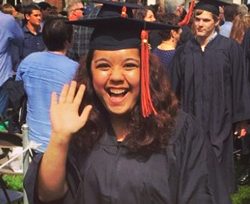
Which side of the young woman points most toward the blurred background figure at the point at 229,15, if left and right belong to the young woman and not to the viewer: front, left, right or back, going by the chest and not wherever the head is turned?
back

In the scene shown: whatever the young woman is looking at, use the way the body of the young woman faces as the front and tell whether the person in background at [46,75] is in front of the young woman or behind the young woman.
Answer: behind

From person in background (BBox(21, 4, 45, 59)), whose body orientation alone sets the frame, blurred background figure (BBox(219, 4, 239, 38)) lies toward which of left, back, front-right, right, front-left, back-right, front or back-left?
front-left

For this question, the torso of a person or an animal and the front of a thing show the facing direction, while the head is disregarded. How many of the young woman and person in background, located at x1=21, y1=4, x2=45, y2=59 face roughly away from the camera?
0

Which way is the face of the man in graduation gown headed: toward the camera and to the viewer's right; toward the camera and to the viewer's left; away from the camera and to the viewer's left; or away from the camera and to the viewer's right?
toward the camera and to the viewer's left

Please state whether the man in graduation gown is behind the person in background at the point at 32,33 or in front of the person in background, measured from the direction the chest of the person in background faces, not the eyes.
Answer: in front

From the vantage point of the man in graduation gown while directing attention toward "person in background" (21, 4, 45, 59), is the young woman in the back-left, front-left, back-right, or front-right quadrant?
back-left

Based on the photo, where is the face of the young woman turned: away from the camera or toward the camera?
toward the camera

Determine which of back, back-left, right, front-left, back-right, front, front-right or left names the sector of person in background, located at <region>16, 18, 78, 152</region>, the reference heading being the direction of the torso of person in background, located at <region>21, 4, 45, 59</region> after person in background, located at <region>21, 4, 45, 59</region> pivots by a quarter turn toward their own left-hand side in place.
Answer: back-right

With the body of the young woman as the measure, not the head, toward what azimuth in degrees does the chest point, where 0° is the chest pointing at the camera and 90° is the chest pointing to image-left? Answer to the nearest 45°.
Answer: approximately 0°

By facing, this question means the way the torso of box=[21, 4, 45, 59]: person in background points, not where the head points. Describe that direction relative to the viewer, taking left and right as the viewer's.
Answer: facing the viewer and to the right of the viewer

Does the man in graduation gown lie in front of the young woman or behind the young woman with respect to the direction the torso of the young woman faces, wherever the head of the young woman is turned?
behind

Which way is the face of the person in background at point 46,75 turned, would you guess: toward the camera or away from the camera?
away from the camera
